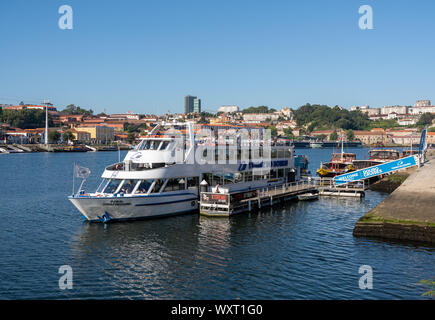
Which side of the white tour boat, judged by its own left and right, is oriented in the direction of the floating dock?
back

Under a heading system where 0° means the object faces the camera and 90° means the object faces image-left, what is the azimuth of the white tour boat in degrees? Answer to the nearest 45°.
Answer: approximately 45°

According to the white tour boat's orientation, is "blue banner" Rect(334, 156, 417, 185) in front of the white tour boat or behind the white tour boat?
behind

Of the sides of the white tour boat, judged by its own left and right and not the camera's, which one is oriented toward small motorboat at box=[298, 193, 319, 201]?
back
